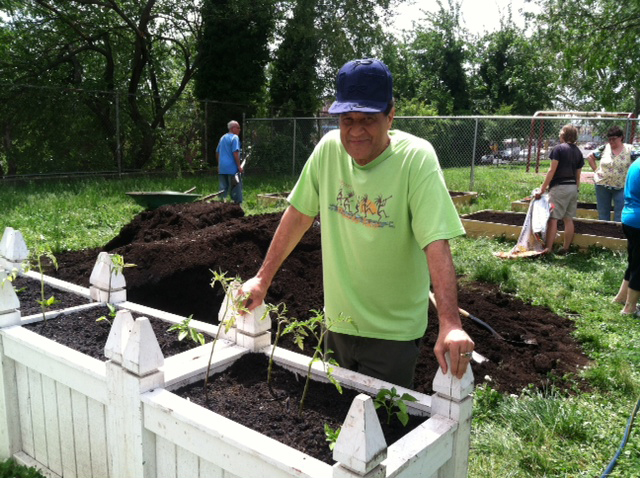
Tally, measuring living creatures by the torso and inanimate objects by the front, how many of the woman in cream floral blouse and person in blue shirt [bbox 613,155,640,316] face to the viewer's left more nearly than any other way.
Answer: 1

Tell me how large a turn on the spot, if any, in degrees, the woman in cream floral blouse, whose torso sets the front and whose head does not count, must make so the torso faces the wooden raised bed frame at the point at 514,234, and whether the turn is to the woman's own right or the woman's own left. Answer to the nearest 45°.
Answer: approximately 45° to the woman's own right

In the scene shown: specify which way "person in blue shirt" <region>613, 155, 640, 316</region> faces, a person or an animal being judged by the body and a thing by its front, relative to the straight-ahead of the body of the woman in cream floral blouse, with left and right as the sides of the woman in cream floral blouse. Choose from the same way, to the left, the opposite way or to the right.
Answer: to the right

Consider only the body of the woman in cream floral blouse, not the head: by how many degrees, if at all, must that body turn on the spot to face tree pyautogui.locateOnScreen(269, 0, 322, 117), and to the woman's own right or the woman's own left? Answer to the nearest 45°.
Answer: approximately 135° to the woman's own right

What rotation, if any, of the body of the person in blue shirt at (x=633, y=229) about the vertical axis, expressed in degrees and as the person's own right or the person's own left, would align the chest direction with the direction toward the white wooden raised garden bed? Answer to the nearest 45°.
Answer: approximately 90° to the person's own left

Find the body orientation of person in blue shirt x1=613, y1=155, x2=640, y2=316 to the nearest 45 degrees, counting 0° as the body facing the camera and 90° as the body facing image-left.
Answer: approximately 90°

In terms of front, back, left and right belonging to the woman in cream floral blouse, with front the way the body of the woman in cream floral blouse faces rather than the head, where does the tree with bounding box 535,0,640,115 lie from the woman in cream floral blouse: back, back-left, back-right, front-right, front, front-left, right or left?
back

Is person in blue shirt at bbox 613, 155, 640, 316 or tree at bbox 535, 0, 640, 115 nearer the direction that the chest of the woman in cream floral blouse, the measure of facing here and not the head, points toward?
the person in blue shirt
